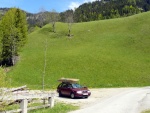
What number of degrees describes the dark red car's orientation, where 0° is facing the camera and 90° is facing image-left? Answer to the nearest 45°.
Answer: approximately 315°
